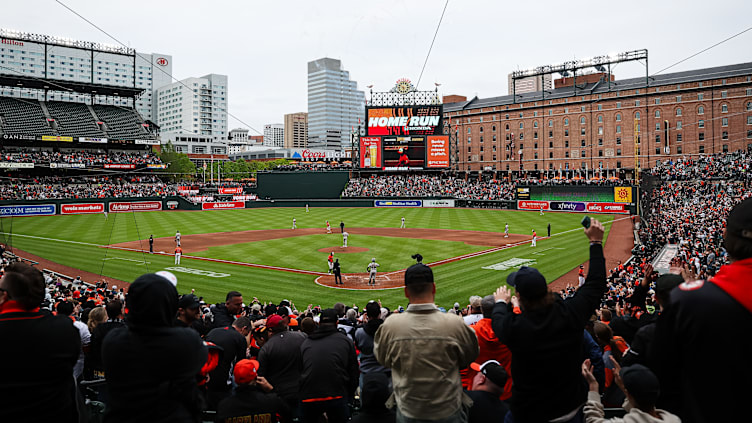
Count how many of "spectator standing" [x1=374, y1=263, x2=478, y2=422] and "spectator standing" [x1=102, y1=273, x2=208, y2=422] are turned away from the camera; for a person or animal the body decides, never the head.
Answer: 2

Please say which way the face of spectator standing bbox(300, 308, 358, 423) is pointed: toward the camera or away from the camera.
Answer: away from the camera

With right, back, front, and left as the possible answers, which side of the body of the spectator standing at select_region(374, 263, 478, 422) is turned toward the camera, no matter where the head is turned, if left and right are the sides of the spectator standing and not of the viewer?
back

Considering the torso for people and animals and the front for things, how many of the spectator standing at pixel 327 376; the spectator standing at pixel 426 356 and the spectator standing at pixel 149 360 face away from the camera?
3

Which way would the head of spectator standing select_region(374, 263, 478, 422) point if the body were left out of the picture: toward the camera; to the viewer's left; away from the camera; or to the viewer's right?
away from the camera

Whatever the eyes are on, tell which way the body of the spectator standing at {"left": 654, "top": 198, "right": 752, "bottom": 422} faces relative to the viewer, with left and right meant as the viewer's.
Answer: facing away from the viewer

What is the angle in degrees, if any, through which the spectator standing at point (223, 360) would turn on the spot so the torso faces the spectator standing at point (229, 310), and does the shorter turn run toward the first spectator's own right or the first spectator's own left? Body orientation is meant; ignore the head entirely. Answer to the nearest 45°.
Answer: approximately 45° to the first spectator's own left

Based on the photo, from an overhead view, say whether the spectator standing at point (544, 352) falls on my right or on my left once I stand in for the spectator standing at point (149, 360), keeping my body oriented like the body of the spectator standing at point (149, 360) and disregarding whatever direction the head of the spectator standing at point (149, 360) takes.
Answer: on my right

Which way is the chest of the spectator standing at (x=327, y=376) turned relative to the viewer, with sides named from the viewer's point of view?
facing away from the viewer

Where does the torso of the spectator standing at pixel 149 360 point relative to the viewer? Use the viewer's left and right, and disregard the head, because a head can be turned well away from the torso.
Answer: facing away from the viewer
